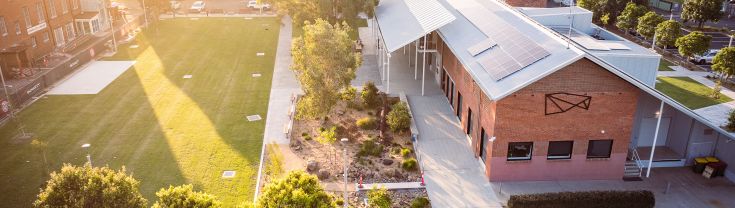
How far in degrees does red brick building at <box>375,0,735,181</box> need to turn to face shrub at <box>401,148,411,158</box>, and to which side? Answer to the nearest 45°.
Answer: approximately 90° to its right

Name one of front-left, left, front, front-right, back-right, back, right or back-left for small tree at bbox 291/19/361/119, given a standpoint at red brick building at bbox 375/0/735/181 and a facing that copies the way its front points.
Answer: right

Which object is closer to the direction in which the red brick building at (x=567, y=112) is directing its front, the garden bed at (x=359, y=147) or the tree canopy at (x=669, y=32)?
the garden bed

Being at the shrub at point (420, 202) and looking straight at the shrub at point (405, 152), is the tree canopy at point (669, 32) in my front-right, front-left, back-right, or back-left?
front-right

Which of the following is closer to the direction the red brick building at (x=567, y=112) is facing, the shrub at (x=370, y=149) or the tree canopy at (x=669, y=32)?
the shrub

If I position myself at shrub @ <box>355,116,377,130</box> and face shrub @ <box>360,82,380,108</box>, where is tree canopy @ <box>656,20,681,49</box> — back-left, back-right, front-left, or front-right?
front-right

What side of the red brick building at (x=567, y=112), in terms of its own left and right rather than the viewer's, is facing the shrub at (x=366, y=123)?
right

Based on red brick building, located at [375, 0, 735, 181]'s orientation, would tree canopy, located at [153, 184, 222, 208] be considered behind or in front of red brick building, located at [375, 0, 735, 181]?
in front

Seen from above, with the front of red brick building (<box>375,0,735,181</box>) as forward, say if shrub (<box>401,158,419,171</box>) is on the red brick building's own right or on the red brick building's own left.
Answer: on the red brick building's own right

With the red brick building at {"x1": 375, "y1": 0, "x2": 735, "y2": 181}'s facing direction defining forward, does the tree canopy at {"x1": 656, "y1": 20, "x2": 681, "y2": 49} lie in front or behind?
behind

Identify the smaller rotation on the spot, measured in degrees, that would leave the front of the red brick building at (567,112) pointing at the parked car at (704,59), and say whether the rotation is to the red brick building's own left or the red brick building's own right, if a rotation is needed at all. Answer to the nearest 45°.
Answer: approximately 135° to the red brick building's own left

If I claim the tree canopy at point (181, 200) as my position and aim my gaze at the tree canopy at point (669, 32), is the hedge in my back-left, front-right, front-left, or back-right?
front-right

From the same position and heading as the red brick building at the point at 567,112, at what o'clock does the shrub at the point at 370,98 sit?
The shrub is roughly at 4 o'clock from the red brick building.

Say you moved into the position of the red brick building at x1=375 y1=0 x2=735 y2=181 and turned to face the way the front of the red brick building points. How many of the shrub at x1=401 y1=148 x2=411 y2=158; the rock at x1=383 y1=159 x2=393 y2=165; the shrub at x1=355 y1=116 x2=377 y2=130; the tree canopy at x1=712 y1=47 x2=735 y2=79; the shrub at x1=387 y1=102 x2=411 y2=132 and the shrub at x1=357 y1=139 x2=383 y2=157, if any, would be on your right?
5

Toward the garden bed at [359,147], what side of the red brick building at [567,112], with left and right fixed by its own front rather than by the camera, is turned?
right

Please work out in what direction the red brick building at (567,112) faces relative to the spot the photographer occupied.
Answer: facing the viewer

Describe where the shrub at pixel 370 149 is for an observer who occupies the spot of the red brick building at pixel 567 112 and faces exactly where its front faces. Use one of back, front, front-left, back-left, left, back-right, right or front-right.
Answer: right

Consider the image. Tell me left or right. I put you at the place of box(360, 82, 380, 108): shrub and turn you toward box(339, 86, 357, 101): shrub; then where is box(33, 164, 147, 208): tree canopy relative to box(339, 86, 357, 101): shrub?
left
